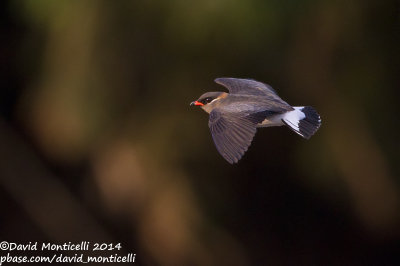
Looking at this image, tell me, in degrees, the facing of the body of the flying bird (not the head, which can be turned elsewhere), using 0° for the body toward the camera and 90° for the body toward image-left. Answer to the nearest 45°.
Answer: approximately 90°
